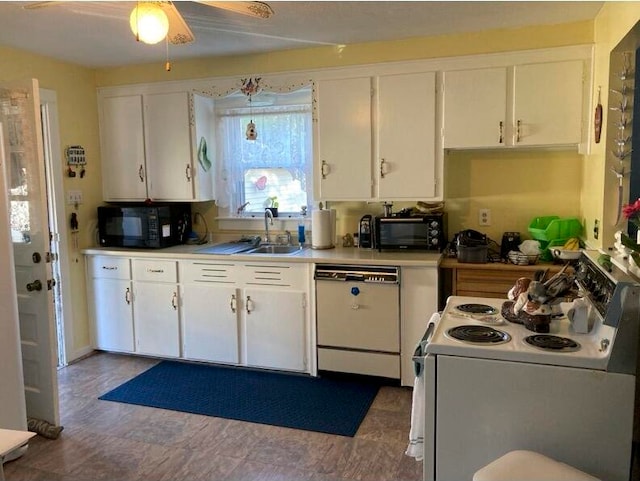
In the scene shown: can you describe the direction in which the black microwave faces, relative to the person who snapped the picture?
facing the viewer and to the left of the viewer

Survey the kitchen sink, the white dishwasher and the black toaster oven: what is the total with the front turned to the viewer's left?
0

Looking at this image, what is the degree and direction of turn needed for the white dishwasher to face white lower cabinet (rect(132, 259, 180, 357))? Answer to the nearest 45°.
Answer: approximately 90° to its right

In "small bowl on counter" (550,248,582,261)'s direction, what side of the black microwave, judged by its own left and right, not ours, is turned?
left

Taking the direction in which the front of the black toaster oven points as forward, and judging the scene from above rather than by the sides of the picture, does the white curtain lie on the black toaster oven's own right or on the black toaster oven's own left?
on the black toaster oven's own right

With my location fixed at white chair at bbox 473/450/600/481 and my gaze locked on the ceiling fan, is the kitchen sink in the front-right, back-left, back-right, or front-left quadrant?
front-right

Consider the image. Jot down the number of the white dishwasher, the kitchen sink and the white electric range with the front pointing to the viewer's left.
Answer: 1

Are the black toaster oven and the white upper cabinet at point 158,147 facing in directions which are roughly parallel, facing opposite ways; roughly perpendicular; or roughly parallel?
roughly parallel

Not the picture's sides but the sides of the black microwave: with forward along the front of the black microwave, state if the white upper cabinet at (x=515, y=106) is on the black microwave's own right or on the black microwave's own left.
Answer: on the black microwave's own left

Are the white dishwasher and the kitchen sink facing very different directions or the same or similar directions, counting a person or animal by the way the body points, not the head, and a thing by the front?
same or similar directions

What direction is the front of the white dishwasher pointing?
toward the camera

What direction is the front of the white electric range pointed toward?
to the viewer's left

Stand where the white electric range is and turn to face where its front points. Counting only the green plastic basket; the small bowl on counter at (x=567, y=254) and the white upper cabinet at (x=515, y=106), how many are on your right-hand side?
3

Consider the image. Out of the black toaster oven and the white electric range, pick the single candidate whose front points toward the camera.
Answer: the black toaster oven

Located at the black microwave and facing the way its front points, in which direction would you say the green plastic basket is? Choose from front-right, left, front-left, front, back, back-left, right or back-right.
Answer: left

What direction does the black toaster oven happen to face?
toward the camera
